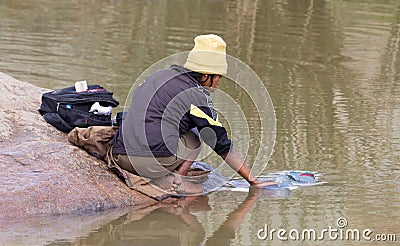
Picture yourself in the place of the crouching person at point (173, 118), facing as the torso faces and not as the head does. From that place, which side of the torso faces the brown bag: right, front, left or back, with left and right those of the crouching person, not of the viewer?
back

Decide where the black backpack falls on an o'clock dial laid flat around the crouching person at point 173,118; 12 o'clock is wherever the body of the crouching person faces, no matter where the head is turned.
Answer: The black backpack is roughly at 7 o'clock from the crouching person.

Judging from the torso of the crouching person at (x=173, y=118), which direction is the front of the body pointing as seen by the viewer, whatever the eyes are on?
to the viewer's right
